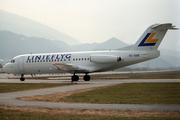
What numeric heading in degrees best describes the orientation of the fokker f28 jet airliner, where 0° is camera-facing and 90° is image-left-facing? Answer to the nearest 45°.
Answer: approximately 90°
